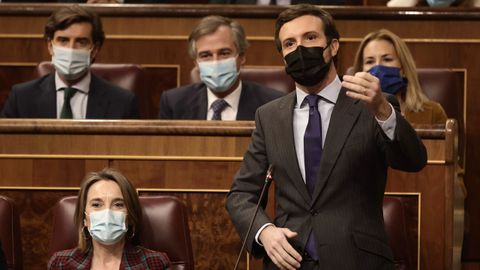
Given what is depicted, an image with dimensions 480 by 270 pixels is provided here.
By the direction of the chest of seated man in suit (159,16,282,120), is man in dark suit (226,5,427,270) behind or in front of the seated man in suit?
in front

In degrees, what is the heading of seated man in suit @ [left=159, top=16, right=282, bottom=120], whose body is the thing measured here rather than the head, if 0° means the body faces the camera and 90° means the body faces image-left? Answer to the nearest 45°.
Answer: approximately 0°

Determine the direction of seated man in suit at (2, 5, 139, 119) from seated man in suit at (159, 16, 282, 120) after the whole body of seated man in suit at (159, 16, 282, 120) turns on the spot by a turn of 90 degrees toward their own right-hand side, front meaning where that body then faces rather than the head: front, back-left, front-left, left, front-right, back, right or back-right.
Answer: front
